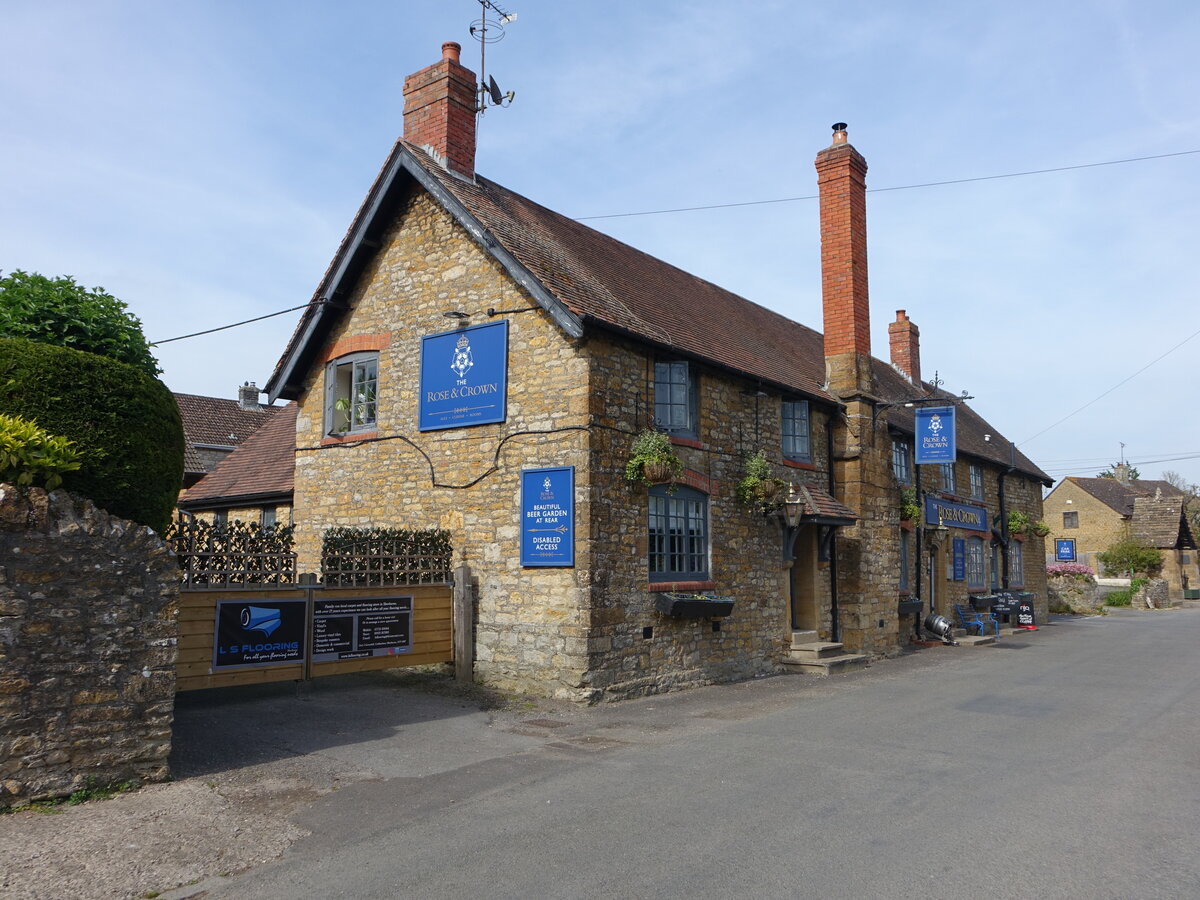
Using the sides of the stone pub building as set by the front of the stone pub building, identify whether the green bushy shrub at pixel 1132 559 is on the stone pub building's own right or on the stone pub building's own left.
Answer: on the stone pub building's own left

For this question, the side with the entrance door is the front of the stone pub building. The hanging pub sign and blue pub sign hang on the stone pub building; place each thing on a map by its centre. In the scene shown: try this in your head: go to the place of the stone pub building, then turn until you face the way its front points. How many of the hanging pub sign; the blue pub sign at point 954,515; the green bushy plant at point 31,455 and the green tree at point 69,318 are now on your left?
2

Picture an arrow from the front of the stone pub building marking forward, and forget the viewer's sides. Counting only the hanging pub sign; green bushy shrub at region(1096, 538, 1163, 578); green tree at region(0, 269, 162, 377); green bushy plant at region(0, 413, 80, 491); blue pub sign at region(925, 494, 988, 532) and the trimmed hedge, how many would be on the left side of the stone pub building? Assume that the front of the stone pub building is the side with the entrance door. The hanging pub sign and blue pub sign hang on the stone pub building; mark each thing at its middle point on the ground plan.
3

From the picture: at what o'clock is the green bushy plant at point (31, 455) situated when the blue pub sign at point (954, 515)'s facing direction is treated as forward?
The green bushy plant is roughly at 2 o'clock from the blue pub sign.

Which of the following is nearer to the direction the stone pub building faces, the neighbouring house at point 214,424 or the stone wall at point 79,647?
the stone wall

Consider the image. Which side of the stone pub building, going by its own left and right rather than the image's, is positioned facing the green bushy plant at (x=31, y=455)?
right

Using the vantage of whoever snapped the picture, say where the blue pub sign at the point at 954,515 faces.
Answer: facing the viewer and to the right of the viewer

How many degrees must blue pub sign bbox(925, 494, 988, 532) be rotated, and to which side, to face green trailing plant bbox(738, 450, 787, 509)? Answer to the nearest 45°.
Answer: approximately 45° to its right

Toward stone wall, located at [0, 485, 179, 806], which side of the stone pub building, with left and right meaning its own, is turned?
right

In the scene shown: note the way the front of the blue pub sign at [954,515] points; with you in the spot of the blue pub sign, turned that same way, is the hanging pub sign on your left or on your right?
on your right

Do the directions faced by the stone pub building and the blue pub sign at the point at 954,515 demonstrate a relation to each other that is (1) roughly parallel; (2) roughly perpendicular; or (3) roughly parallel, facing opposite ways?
roughly parallel

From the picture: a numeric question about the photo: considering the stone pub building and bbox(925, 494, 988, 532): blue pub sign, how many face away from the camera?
0

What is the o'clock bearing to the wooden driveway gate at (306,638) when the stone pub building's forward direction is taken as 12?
The wooden driveway gate is roughly at 3 o'clock from the stone pub building.
